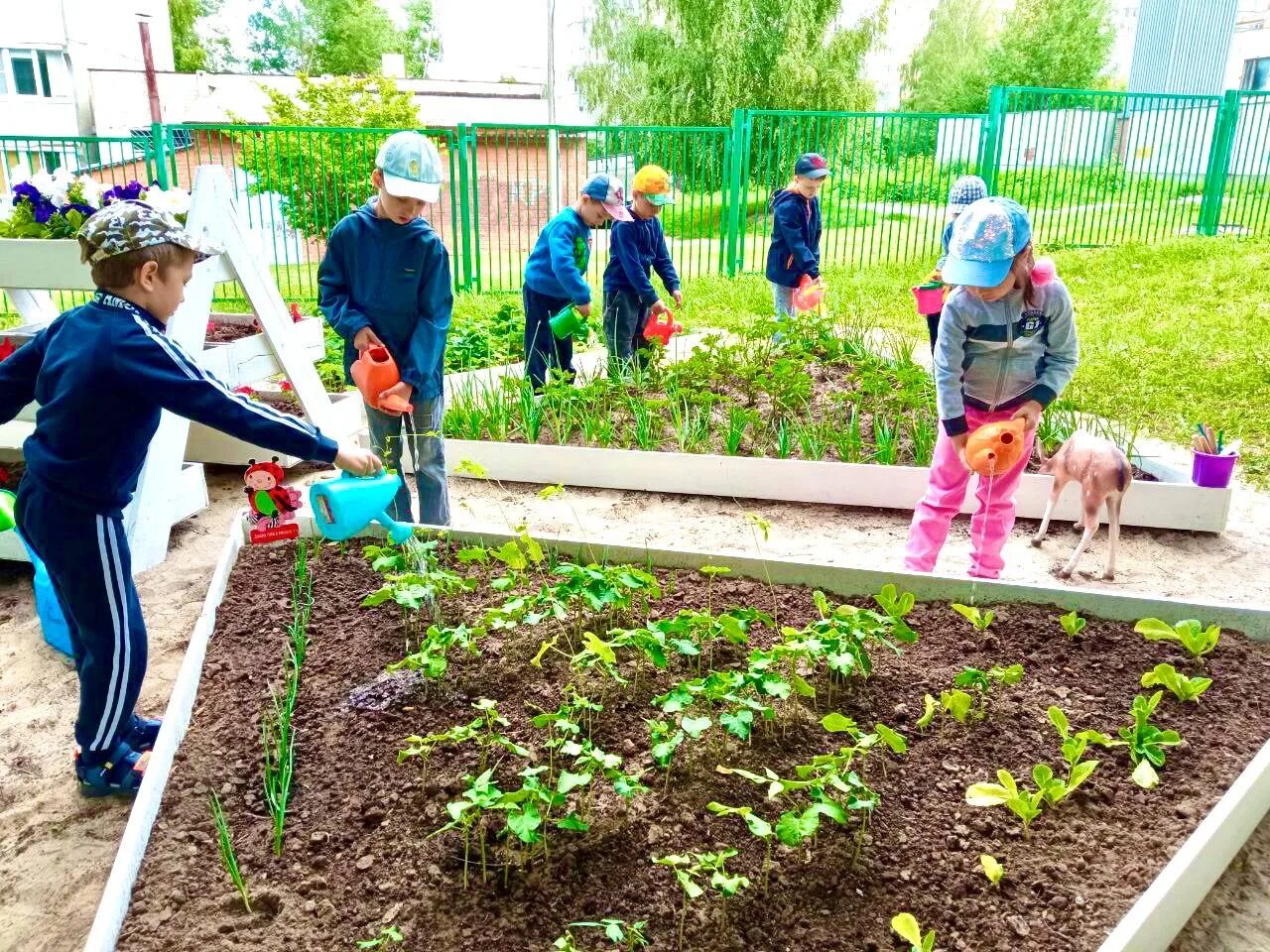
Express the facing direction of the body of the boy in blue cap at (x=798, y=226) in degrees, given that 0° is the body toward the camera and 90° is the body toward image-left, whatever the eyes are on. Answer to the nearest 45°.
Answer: approximately 315°

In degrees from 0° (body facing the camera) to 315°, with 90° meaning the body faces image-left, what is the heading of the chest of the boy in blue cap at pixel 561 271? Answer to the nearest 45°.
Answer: approximately 270°

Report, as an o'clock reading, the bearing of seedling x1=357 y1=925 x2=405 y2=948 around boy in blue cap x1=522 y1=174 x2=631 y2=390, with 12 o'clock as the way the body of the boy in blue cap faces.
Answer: The seedling is roughly at 3 o'clock from the boy in blue cap.

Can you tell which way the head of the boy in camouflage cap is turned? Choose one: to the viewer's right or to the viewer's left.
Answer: to the viewer's right

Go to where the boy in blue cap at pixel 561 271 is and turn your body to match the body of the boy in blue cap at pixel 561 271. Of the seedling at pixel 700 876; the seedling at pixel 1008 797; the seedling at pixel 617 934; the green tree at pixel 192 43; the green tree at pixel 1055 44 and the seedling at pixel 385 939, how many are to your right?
4

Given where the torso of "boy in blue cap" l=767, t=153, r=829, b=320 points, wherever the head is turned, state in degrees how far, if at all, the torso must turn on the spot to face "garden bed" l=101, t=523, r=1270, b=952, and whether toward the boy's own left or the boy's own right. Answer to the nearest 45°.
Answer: approximately 45° to the boy's own right

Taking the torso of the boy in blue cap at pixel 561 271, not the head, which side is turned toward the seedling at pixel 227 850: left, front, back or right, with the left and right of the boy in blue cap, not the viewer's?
right

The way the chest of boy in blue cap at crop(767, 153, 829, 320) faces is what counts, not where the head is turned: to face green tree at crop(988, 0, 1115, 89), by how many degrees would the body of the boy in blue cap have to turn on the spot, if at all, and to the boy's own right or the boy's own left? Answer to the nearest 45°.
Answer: approximately 135° to the boy's own left

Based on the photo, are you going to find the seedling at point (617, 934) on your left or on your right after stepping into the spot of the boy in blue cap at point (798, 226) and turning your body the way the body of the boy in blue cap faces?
on your right

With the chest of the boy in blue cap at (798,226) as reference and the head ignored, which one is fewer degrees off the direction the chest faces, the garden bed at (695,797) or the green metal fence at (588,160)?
the garden bed

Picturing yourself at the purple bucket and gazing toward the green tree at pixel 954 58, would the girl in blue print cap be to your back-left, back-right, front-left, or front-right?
back-left
